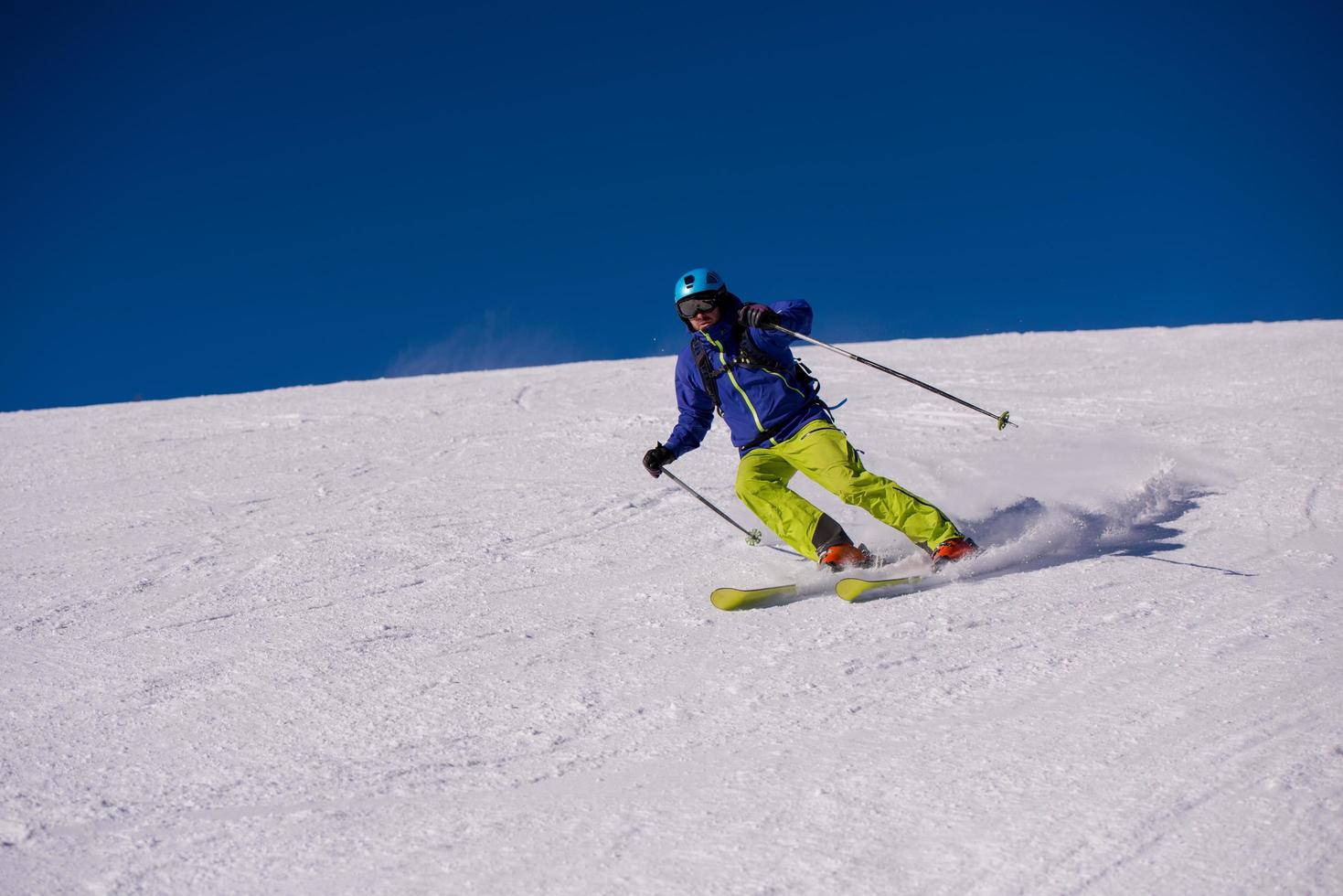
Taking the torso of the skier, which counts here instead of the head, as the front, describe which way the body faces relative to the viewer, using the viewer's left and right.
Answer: facing the viewer and to the left of the viewer
